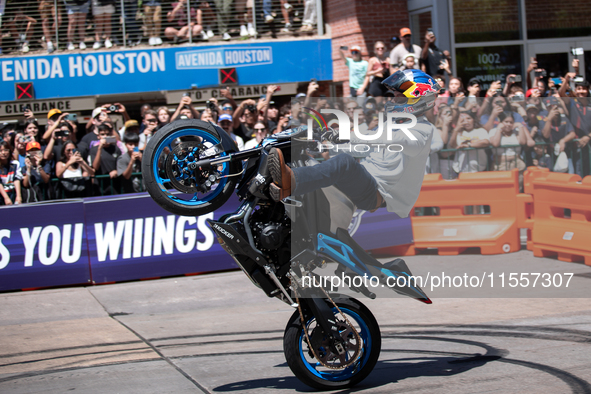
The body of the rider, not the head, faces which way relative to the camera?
to the viewer's left

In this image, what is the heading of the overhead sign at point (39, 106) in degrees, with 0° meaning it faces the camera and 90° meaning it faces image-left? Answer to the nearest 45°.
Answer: approximately 0°

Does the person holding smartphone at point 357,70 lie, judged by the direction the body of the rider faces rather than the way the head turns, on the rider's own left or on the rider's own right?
on the rider's own right

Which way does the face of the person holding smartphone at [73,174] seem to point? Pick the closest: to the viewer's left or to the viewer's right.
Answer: to the viewer's right

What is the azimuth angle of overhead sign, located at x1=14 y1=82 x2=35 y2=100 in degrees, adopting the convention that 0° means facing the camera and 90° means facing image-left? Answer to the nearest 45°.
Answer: approximately 0°
